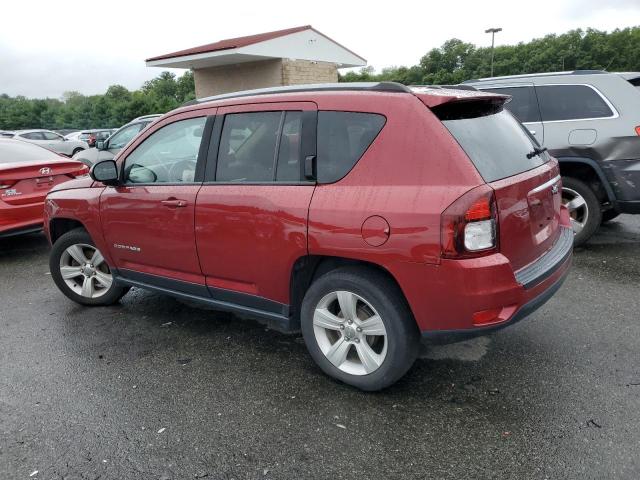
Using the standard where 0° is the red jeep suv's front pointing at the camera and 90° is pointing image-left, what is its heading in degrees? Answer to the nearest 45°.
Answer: approximately 135°

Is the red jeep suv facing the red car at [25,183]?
yes

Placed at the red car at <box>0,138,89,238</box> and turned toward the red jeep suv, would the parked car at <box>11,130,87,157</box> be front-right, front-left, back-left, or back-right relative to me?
back-left

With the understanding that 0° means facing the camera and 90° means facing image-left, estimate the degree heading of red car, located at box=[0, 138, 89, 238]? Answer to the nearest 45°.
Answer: approximately 135°

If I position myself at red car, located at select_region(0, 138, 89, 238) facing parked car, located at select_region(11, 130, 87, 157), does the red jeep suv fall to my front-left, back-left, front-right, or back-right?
back-right

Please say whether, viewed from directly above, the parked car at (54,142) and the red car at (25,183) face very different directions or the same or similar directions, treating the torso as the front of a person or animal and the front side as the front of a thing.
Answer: very different directions

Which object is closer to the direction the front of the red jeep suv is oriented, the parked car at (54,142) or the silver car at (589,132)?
the parked car

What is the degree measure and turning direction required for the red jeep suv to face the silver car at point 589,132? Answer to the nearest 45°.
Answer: approximately 90° to its right
